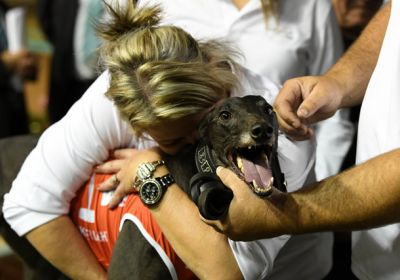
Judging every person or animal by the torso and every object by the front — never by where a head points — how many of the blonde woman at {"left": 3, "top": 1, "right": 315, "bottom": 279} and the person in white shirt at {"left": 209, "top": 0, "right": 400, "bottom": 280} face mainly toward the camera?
1

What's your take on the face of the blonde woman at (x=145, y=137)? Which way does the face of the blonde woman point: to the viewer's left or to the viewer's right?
to the viewer's right

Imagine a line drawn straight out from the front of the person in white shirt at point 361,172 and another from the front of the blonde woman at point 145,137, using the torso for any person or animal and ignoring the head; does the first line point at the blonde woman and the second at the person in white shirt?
no

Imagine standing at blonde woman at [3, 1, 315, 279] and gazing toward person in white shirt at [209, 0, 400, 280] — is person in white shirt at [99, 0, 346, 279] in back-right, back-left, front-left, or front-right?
front-left

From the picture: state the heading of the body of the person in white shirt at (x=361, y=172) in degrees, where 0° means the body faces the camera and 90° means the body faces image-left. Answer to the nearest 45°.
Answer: approximately 90°

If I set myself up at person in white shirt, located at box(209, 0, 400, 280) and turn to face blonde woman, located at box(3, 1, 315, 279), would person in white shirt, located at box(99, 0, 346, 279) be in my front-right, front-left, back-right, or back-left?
front-right

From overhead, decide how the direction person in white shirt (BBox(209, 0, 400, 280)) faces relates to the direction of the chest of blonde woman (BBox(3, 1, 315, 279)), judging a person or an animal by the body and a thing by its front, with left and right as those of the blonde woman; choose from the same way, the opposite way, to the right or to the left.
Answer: to the right

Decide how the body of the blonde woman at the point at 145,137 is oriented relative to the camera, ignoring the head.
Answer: toward the camera

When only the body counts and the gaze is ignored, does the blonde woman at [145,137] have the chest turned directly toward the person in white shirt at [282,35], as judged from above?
no

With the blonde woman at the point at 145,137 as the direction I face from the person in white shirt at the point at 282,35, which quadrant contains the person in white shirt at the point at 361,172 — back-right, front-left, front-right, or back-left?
front-left
